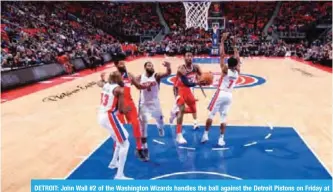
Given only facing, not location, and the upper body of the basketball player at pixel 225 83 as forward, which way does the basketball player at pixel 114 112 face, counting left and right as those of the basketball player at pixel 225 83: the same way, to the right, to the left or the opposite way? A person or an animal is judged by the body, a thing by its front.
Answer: to the right

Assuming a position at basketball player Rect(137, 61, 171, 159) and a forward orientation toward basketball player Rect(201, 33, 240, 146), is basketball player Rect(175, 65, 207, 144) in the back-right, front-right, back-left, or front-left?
front-left

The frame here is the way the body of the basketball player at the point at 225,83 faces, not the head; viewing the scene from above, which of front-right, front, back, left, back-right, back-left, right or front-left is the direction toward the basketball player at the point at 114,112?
left

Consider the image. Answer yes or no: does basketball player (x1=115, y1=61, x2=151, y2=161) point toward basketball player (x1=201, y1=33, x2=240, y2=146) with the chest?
no

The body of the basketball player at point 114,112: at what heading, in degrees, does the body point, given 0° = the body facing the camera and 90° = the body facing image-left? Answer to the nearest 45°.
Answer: approximately 225°

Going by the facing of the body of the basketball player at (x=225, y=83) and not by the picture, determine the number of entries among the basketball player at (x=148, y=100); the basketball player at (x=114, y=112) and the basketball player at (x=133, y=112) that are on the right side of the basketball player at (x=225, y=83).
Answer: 0

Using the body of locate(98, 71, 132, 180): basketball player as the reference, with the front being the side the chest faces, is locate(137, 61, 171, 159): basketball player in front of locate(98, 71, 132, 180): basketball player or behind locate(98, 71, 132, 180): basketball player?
in front

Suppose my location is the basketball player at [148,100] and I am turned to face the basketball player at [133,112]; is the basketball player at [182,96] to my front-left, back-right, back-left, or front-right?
back-left

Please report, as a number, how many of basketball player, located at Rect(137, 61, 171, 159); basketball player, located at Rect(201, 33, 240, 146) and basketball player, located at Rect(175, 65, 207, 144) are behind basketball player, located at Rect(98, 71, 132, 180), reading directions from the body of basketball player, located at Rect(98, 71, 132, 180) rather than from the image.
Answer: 0

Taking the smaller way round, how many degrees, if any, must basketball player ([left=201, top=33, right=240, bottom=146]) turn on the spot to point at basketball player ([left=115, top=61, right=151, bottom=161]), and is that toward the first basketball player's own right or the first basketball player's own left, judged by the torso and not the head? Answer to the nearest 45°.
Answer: approximately 90° to the first basketball player's own left

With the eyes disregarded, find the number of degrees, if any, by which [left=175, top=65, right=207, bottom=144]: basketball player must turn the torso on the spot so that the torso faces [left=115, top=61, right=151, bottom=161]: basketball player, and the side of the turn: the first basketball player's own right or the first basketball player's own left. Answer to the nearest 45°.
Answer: approximately 45° to the first basketball player's own right

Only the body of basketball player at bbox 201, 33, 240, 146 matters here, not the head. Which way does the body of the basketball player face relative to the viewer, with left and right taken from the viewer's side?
facing away from the viewer and to the left of the viewer
